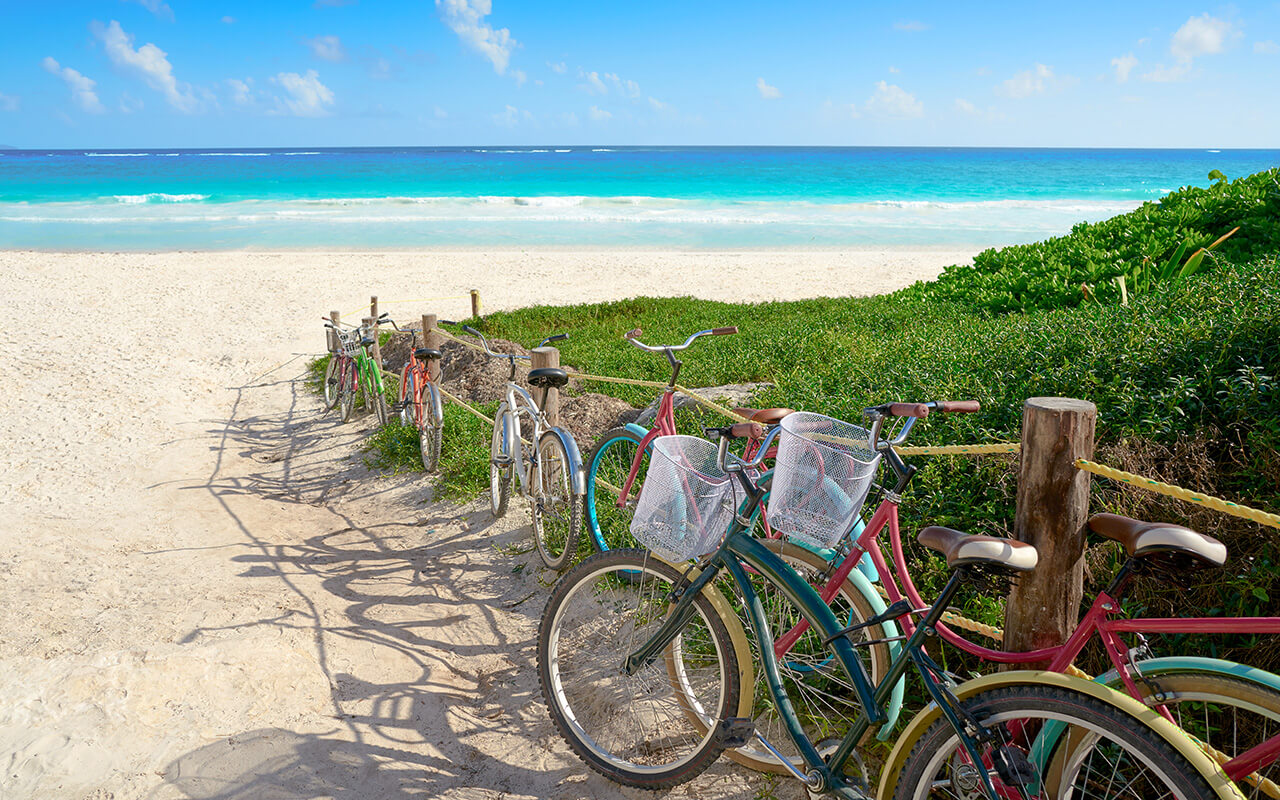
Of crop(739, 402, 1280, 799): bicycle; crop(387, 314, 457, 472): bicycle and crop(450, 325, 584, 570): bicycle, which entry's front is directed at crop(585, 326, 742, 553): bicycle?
crop(739, 402, 1280, 799): bicycle

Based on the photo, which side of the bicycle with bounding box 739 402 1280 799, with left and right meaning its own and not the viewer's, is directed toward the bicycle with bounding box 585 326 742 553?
front

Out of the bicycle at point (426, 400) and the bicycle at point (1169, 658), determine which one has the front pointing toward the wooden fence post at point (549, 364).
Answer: the bicycle at point (1169, 658)

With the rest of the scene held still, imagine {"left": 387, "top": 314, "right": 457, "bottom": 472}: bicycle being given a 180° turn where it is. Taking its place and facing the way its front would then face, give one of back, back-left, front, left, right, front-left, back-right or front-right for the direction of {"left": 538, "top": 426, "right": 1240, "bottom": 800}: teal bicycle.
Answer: front

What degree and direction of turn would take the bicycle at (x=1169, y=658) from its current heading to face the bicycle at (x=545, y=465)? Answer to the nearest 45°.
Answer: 0° — it already faces it

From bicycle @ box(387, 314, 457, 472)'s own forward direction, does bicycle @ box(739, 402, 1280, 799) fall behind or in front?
behind

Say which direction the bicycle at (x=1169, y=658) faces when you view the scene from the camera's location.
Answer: facing away from the viewer and to the left of the viewer

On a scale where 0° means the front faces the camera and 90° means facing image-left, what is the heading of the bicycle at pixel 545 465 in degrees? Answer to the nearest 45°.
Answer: approximately 135°

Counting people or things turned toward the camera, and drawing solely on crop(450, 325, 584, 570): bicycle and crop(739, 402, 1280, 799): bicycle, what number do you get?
0

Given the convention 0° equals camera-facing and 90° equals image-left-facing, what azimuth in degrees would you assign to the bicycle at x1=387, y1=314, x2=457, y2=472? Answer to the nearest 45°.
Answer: approximately 180°

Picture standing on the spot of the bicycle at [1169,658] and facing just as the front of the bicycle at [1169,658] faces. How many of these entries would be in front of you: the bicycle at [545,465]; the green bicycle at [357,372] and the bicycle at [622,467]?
3

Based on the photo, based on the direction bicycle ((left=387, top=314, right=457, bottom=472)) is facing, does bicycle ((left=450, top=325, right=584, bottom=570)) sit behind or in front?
behind
